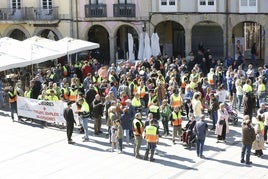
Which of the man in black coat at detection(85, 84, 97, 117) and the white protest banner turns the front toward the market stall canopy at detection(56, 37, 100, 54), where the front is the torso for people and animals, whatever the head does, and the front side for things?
the man in black coat

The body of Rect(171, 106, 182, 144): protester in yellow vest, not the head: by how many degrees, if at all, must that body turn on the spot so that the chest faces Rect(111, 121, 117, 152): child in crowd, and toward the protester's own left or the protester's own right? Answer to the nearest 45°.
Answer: approximately 90° to the protester's own right

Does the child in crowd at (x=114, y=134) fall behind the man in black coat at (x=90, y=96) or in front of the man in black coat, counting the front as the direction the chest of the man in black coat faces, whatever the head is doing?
behind

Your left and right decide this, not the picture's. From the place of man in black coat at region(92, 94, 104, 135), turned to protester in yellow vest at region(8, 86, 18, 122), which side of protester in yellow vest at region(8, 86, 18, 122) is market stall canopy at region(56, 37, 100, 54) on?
right

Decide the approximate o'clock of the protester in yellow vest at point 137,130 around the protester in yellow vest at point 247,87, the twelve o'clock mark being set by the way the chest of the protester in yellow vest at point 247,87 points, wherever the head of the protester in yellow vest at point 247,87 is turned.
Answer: the protester in yellow vest at point 137,130 is roughly at 7 o'clock from the protester in yellow vest at point 247,87.

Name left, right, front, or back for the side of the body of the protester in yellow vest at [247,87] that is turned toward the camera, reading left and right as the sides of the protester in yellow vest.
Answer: back

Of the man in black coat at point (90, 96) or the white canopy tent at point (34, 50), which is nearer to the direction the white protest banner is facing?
the man in black coat

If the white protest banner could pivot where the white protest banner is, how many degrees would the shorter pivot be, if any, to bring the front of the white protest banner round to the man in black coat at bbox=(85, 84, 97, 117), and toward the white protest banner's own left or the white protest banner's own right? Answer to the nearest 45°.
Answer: approximately 90° to the white protest banner's own left

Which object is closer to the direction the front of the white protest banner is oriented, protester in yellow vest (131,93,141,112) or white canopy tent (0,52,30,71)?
the protester in yellow vest
